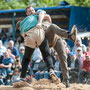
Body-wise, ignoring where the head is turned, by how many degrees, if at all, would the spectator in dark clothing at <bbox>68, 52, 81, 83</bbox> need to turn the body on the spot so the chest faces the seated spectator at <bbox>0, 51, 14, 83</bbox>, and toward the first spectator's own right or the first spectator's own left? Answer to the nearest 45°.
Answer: approximately 45° to the first spectator's own right

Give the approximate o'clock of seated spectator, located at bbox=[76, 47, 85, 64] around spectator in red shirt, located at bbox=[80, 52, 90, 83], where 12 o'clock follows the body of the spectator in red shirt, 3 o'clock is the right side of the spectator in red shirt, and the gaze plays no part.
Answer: The seated spectator is roughly at 4 o'clock from the spectator in red shirt.

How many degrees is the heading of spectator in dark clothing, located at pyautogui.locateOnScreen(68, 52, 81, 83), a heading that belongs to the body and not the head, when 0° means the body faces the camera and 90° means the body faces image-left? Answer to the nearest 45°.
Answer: approximately 45°

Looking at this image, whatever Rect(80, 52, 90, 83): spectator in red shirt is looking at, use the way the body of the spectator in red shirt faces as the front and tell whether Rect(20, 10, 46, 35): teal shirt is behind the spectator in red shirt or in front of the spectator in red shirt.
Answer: in front

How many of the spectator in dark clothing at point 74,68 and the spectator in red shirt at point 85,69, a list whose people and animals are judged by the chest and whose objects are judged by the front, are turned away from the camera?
0
